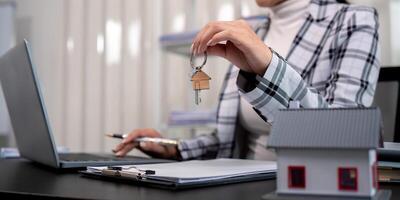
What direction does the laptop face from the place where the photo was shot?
facing to the right of the viewer

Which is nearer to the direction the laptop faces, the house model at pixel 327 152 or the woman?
the woman

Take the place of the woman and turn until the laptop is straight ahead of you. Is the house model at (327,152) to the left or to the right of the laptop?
left

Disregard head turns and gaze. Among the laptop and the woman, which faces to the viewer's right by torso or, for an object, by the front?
the laptop

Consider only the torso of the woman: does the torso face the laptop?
yes

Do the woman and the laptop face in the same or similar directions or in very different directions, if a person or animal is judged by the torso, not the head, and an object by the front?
very different directions

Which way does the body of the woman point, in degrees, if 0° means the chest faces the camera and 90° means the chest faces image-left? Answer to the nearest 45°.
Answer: approximately 45°

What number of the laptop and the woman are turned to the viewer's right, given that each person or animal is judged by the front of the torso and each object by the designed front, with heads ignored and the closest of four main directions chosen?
1

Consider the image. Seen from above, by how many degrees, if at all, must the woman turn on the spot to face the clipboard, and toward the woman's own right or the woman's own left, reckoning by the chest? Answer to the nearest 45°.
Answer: approximately 45° to the woman's own left

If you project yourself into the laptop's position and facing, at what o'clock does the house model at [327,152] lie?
The house model is roughly at 2 o'clock from the laptop.
